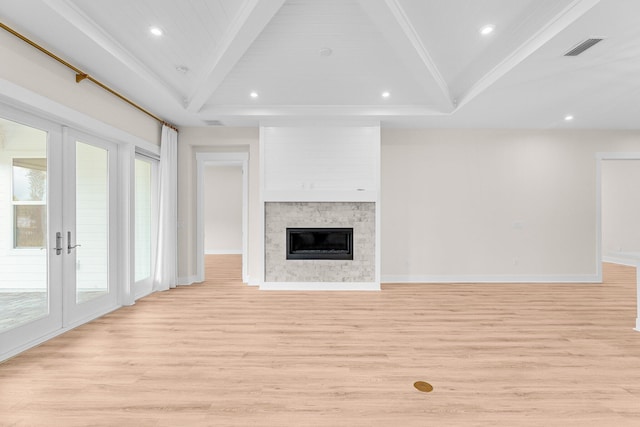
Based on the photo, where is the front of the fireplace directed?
toward the camera

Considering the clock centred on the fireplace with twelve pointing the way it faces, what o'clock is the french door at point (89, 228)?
The french door is roughly at 2 o'clock from the fireplace.

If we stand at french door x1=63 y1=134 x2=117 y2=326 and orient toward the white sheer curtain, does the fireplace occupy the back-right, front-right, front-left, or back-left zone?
front-right

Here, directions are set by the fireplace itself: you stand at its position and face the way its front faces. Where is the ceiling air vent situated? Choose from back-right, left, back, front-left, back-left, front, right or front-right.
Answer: front-left

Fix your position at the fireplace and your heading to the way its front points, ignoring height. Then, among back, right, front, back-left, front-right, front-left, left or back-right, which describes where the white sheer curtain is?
right

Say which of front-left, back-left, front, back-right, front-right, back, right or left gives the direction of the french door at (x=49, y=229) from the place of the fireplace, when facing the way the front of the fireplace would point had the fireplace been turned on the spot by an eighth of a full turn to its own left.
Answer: right

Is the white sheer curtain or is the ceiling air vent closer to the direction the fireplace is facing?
the ceiling air vent
